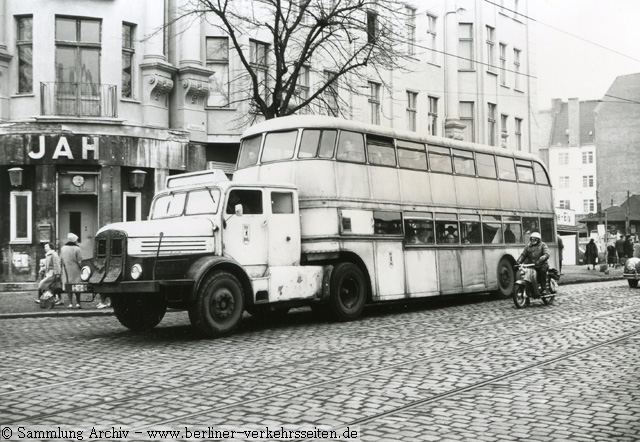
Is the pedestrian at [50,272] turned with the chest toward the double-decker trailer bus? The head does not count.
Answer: no

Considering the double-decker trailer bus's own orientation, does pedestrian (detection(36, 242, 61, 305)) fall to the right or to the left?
on its right

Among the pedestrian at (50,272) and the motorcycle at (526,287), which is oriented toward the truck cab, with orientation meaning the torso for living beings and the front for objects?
the motorcycle

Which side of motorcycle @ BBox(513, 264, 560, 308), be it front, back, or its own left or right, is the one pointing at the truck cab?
front

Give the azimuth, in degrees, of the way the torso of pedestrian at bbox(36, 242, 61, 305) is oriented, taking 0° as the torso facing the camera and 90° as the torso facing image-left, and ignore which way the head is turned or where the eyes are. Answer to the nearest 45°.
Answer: approximately 90°

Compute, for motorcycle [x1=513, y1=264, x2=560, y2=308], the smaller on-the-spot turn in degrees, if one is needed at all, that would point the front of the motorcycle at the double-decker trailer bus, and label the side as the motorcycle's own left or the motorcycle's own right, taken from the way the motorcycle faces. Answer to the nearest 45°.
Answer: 0° — it already faces it

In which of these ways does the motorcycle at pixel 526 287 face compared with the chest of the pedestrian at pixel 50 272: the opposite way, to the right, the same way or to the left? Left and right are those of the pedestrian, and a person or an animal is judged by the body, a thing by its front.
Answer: the same way

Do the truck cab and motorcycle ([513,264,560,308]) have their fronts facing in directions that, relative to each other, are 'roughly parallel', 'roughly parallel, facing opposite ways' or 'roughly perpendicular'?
roughly parallel

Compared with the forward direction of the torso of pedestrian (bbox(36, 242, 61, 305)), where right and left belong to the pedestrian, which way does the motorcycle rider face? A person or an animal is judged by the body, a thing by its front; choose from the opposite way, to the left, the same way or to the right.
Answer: the same way

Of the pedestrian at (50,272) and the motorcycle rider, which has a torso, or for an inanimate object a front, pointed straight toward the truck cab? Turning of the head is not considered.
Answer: the motorcycle rider

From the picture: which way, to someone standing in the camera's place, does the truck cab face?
facing the viewer and to the left of the viewer

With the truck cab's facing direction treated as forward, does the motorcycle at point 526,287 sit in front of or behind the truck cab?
behind

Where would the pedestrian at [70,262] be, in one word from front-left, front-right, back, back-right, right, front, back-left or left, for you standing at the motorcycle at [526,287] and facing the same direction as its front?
front-right

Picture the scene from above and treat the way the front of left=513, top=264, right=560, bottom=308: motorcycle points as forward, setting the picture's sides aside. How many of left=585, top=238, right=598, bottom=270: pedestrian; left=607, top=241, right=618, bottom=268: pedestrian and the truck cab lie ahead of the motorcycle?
1

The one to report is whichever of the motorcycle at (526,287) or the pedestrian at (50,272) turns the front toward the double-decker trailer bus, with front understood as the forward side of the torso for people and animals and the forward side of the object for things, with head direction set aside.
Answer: the motorcycle

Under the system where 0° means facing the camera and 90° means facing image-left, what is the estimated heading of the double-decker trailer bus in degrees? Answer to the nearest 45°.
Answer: approximately 45°

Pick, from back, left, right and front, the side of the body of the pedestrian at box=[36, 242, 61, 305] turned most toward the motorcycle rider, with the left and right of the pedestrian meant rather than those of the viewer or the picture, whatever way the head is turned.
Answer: back
